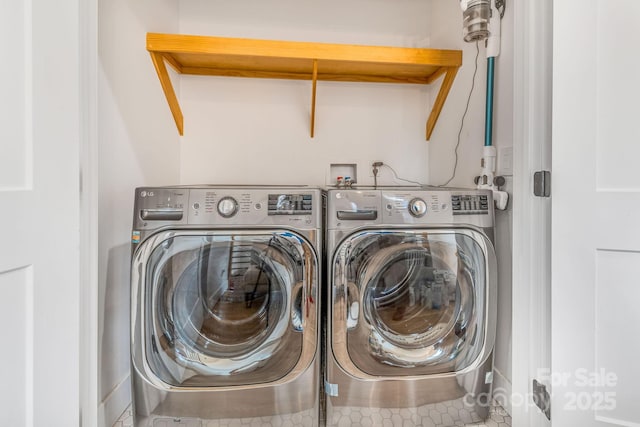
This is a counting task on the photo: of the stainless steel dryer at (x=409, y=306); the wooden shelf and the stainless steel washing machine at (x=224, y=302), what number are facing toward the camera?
3

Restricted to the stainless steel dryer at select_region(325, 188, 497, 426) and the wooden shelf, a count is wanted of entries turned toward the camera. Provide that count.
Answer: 2

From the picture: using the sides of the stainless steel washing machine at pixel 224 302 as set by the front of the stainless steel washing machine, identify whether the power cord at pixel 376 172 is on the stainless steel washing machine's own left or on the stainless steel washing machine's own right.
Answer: on the stainless steel washing machine's own left

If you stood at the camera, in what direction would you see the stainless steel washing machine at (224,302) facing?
facing the viewer

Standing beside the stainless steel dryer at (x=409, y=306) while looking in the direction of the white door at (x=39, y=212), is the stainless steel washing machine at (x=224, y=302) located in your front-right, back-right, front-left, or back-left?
front-right

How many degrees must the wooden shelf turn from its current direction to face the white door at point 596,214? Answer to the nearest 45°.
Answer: approximately 45° to its left

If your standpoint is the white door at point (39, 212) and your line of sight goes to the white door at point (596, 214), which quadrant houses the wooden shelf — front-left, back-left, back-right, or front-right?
front-left

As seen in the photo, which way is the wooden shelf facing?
toward the camera

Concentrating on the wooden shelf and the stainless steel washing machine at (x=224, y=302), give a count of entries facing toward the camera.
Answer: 2
